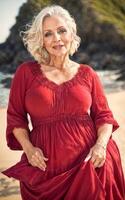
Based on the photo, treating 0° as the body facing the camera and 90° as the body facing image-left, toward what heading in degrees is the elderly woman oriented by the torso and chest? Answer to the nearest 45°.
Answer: approximately 0°
